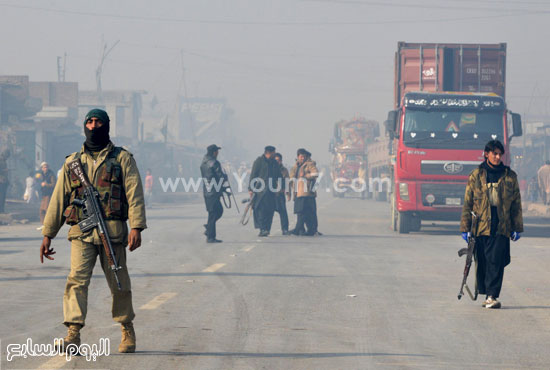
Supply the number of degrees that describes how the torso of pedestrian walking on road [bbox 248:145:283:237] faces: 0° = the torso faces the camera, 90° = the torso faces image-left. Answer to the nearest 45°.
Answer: approximately 315°

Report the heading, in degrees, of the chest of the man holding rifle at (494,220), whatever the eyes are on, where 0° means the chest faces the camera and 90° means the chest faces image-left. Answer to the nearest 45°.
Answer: approximately 0°

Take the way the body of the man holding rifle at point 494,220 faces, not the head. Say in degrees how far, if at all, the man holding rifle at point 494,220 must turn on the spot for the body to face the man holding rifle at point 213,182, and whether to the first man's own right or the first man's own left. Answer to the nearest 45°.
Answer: approximately 135° to the first man's own right

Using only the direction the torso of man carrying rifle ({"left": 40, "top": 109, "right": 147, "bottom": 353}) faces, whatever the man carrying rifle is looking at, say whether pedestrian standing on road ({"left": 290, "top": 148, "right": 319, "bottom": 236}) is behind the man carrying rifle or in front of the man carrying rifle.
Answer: behind

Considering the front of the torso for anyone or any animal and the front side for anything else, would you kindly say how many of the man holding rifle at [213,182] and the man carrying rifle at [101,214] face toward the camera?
1

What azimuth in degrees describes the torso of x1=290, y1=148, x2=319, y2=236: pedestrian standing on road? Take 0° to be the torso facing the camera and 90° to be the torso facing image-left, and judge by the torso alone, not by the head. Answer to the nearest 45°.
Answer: approximately 45°

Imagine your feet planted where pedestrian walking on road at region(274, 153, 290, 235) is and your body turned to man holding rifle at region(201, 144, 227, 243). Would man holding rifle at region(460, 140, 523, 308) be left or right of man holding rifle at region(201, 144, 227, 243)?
left

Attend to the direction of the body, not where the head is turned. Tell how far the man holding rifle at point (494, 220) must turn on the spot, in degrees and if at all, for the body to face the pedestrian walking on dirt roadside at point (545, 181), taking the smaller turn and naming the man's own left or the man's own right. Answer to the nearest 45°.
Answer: approximately 180°

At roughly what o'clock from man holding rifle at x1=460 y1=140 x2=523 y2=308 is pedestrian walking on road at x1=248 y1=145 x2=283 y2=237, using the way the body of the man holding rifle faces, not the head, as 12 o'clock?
The pedestrian walking on road is roughly at 5 o'clock from the man holding rifle.

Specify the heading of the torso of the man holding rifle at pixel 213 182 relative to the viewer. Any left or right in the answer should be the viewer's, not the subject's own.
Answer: facing to the right of the viewer
